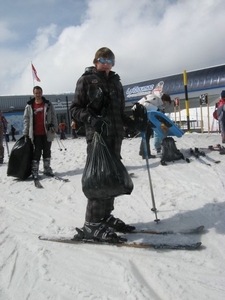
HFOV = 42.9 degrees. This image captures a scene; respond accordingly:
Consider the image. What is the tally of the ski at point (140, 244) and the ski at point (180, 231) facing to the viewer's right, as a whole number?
2

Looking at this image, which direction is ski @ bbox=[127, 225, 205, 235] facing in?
to the viewer's right

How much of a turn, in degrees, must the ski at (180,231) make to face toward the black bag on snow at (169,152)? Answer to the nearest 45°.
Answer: approximately 90° to its left

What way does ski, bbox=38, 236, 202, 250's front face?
to the viewer's right

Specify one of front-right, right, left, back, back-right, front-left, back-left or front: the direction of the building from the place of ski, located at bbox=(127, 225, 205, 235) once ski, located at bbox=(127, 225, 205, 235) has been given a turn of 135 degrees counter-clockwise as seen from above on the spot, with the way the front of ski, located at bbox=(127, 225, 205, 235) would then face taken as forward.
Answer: front-right

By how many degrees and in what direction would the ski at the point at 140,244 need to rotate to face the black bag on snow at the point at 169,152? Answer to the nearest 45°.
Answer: approximately 90° to its left
